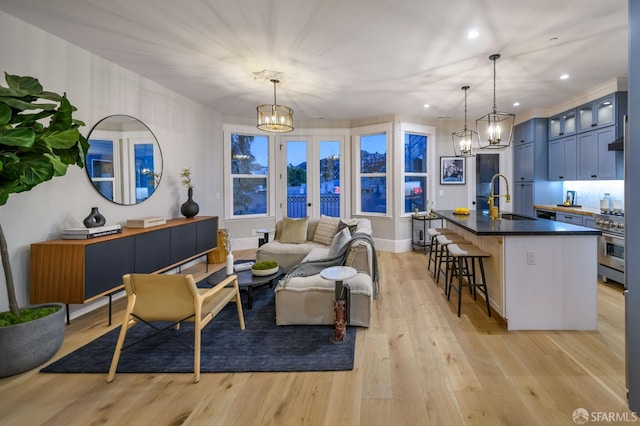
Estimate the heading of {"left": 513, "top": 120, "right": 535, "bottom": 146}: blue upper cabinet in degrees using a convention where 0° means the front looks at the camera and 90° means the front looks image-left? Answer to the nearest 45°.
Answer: approximately 45°

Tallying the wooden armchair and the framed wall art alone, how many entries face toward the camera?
1

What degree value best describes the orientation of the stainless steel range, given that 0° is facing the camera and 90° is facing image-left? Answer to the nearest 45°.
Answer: approximately 45°

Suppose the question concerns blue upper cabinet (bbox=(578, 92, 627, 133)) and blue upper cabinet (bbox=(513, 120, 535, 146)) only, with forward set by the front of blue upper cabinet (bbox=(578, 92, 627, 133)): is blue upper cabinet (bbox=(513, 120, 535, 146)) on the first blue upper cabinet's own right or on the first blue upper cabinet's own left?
on the first blue upper cabinet's own right

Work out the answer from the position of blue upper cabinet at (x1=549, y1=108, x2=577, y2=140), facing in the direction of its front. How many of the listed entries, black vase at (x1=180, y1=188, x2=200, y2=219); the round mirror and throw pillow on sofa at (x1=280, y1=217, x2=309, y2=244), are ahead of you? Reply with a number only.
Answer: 3

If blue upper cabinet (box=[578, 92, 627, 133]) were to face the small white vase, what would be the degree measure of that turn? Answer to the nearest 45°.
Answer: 0° — it already faces it

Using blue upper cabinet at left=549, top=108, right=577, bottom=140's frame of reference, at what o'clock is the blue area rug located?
The blue area rug is roughly at 11 o'clock from the blue upper cabinet.

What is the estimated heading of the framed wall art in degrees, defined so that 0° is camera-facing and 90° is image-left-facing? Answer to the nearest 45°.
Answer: approximately 0°
